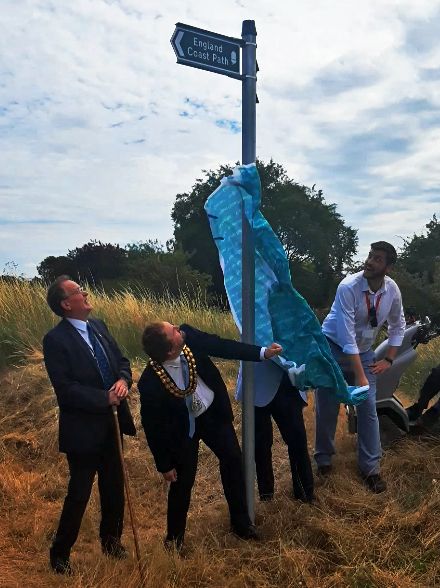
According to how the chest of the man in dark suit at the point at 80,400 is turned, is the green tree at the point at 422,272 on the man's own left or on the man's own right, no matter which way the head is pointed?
on the man's own left

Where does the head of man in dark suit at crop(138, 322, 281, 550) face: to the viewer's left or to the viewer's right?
to the viewer's right

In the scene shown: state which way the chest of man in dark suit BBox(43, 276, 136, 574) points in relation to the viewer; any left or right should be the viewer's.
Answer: facing the viewer and to the right of the viewer

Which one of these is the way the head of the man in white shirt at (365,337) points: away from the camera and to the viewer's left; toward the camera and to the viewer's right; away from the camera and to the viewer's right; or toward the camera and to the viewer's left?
toward the camera and to the viewer's left

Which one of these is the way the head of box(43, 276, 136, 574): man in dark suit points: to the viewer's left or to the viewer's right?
to the viewer's right

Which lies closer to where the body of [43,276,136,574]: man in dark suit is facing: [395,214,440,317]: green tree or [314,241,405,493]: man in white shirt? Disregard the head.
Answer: the man in white shirt
